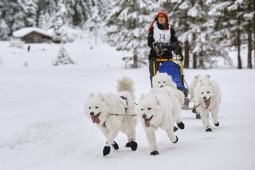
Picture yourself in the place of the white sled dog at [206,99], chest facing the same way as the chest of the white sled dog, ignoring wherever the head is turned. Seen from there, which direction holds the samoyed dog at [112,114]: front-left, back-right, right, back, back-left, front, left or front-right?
front-right

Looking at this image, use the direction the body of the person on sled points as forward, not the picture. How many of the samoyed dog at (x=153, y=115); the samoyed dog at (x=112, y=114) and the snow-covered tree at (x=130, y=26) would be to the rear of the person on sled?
1

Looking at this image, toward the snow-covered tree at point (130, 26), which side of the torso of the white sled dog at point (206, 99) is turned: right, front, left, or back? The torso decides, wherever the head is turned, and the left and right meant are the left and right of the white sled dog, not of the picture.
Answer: back

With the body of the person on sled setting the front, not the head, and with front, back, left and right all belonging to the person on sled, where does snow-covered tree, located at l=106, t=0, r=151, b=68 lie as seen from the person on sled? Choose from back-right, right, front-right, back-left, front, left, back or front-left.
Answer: back

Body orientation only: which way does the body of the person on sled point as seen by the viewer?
toward the camera

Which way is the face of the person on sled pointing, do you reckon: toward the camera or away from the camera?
toward the camera

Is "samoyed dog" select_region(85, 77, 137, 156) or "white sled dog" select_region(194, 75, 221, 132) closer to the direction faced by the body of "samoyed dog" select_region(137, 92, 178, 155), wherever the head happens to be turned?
the samoyed dog

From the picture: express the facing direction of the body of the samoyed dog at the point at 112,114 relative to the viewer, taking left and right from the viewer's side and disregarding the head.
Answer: facing the viewer and to the left of the viewer

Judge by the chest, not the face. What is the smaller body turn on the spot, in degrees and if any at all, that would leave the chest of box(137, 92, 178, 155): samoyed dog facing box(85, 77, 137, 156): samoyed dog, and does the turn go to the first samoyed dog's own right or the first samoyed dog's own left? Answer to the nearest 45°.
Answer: approximately 90° to the first samoyed dog's own right

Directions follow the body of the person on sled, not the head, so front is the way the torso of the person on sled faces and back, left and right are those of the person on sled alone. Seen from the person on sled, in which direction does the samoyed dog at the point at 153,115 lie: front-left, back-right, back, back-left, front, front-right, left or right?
front

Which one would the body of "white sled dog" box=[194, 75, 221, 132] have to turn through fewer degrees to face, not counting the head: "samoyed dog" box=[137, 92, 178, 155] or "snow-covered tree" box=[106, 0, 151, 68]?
the samoyed dog

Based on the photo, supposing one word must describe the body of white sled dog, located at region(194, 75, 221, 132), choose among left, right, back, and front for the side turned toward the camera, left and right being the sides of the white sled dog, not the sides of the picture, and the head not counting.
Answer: front

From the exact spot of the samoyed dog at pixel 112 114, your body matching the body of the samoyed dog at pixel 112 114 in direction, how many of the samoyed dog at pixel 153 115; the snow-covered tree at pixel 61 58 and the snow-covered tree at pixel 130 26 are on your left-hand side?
1

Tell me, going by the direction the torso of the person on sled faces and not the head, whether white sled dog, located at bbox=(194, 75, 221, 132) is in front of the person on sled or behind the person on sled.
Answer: in front

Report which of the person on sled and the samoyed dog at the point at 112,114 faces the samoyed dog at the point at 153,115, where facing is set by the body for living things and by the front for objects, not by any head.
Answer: the person on sled

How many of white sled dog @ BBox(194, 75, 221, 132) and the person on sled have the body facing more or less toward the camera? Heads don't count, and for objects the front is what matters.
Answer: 2

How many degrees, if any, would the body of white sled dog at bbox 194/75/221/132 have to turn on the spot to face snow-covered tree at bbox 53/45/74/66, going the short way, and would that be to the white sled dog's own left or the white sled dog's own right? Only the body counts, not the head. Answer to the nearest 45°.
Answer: approximately 135° to the white sled dog's own right

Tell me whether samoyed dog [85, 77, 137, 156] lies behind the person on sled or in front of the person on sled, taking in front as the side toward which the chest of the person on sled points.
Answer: in front
